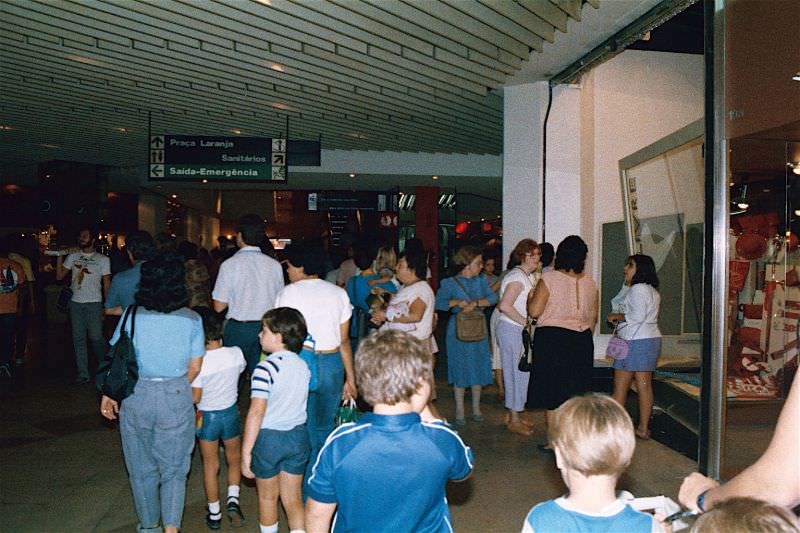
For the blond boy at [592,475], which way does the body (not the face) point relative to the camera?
away from the camera

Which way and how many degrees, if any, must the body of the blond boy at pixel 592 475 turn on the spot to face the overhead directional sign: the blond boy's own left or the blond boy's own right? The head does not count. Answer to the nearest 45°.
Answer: approximately 45° to the blond boy's own left

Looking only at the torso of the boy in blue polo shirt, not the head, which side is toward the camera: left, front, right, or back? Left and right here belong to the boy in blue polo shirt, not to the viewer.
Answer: back

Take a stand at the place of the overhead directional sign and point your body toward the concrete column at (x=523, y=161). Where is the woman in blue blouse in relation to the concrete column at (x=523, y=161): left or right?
right

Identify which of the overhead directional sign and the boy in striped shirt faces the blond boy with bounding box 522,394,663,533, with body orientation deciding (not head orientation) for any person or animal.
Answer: the overhead directional sign

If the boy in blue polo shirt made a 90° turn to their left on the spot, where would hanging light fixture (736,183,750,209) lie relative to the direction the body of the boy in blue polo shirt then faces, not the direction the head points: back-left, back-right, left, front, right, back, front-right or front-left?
back-right

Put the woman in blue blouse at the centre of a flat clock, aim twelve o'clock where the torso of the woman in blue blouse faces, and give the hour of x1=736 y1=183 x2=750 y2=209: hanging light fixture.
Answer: The hanging light fixture is roughly at 3 o'clock from the woman in blue blouse.

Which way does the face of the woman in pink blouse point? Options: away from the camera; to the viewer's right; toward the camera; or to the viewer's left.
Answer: away from the camera

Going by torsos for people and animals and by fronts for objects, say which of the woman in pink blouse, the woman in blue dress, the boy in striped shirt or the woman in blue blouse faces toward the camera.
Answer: the woman in blue dress

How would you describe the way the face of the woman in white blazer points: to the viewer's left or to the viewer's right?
to the viewer's left

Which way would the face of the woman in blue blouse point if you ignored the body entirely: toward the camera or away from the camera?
away from the camera

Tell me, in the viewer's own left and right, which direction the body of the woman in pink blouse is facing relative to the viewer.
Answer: facing away from the viewer

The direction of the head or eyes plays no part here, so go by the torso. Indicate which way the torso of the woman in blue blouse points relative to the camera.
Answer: away from the camera
